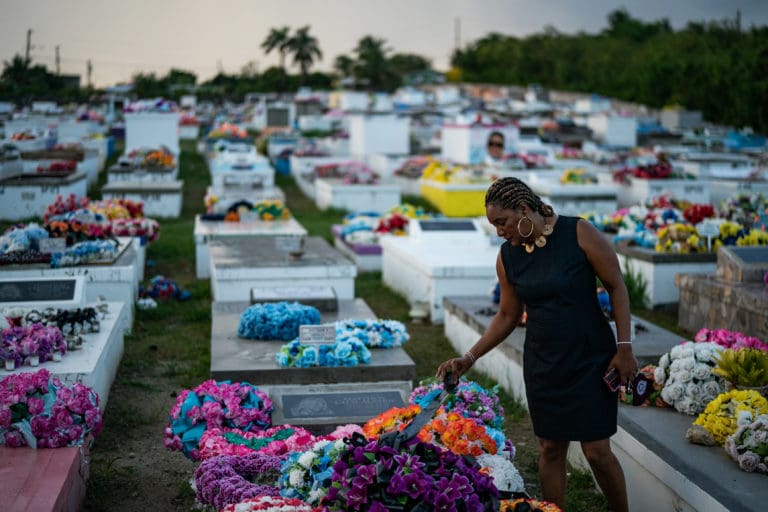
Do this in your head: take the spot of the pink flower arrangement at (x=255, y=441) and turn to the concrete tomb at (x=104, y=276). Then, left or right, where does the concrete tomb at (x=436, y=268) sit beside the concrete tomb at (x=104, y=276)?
right

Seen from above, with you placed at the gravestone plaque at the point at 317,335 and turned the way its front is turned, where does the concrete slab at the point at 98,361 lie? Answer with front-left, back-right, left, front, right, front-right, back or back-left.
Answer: right

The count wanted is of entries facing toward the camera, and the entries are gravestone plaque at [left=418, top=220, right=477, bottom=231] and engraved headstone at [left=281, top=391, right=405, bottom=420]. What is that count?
2

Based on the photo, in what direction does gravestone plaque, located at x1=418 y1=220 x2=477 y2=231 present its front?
toward the camera

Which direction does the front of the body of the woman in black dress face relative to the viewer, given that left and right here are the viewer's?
facing the viewer and to the left of the viewer

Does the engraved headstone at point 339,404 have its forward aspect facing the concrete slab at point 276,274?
no

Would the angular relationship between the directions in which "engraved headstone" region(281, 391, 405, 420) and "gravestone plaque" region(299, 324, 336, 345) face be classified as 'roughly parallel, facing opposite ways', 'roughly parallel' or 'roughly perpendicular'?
roughly parallel

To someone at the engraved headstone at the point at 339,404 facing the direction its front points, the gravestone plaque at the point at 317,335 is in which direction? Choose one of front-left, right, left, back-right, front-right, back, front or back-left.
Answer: back

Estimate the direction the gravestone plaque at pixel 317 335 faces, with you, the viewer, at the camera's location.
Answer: facing the viewer

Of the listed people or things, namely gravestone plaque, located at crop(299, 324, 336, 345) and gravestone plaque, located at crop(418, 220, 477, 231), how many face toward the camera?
2

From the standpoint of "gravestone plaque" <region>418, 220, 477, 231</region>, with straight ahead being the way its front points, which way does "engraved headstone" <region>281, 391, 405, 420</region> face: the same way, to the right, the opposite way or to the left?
the same way

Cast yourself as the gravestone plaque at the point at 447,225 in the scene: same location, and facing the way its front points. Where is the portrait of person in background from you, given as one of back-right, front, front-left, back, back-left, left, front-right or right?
back

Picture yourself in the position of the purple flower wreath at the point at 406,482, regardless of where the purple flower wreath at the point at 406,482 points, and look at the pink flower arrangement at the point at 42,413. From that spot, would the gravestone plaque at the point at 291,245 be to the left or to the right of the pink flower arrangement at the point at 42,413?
right

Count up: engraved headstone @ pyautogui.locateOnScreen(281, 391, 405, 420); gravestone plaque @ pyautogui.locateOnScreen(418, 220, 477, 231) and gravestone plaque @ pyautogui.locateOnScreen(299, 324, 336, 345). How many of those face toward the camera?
3

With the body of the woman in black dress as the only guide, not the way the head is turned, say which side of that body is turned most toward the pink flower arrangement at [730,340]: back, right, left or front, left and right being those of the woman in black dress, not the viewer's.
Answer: back

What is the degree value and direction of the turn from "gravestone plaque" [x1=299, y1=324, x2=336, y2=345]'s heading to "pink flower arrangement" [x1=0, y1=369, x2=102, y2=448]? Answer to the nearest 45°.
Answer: approximately 45° to its right

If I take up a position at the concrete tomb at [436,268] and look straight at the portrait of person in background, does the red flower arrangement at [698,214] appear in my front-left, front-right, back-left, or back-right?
front-right
